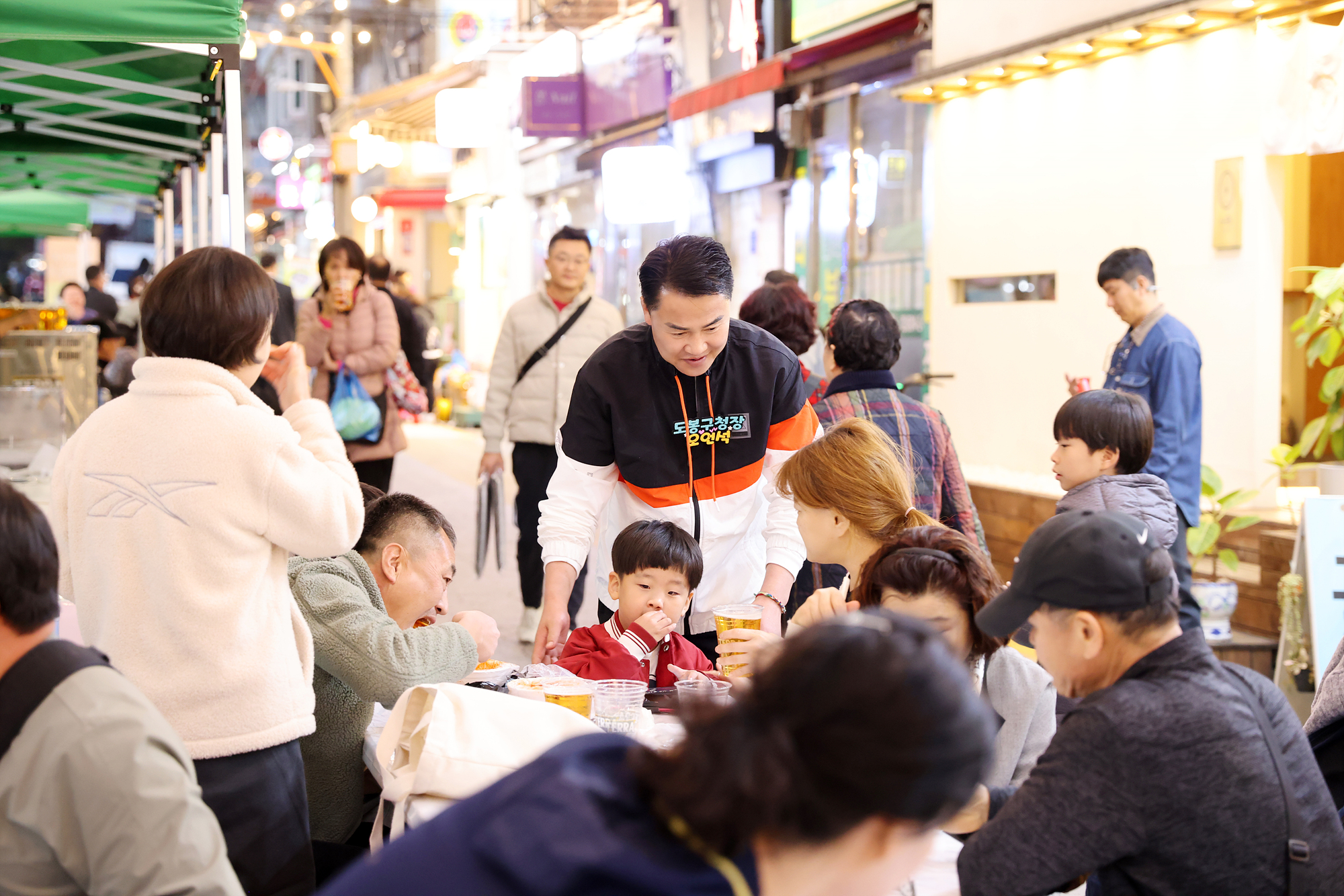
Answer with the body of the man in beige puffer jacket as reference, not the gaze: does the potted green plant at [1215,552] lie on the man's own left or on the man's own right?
on the man's own left

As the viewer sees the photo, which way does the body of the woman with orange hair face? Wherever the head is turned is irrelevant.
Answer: to the viewer's left

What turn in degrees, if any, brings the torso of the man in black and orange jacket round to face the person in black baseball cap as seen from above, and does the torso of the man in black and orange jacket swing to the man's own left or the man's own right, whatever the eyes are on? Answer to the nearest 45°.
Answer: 0° — they already face them

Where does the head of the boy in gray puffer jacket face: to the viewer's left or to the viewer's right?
to the viewer's left

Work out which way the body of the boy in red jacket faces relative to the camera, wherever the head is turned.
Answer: toward the camera

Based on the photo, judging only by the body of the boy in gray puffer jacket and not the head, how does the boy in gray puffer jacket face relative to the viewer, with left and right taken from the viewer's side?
facing to the left of the viewer

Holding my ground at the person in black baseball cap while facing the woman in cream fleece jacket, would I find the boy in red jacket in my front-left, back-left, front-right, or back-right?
front-right

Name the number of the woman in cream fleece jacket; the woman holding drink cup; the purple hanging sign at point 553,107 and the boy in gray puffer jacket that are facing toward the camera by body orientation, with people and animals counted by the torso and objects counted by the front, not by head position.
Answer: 2

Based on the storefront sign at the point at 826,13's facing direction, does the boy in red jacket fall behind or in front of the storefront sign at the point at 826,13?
in front

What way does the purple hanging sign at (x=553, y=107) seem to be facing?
toward the camera

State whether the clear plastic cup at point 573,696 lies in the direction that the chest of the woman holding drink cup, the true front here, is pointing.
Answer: yes

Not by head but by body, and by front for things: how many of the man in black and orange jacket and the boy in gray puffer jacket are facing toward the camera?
1

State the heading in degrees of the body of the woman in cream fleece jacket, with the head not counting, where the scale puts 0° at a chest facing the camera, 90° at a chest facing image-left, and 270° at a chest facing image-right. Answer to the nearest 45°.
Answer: approximately 225°

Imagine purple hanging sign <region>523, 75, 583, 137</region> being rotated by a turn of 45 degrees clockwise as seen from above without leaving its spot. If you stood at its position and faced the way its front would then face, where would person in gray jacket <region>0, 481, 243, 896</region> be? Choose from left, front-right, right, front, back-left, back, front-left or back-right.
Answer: front-left

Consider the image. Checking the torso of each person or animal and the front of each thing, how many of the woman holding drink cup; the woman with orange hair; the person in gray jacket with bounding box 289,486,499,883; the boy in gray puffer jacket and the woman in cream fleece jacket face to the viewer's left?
2

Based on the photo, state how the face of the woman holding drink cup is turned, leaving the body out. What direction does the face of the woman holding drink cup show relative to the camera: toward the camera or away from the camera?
toward the camera

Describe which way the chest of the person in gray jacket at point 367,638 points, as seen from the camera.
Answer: to the viewer's right

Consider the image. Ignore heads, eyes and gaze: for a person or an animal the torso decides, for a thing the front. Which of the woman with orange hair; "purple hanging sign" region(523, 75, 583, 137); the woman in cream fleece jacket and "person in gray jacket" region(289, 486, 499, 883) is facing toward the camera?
the purple hanging sign
